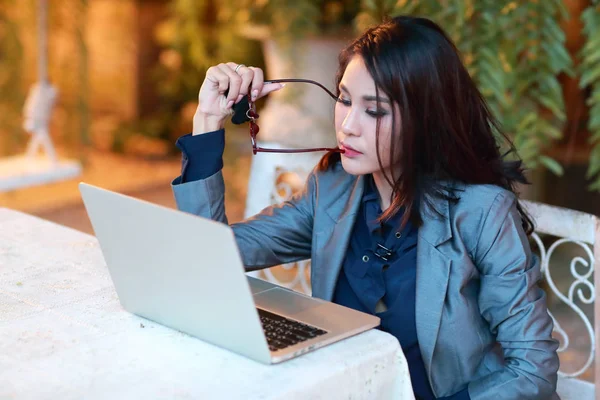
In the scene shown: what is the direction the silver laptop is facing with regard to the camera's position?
facing away from the viewer and to the right of the viewer

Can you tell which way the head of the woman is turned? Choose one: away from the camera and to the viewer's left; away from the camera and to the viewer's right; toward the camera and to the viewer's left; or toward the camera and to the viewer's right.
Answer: toward the camera and to the viewer's left

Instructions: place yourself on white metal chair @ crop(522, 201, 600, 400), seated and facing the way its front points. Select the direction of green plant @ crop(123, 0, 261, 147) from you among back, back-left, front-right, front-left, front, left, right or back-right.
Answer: right

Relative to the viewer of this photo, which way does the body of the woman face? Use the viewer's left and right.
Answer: facing the viewer and to the left of the viewer

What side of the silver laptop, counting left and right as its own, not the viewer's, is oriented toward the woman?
front

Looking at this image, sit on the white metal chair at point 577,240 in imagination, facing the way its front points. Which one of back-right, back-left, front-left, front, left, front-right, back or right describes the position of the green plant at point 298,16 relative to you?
right

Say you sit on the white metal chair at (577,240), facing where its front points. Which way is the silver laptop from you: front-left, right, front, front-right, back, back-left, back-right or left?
front

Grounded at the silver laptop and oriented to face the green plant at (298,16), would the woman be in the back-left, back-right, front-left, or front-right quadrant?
front-right

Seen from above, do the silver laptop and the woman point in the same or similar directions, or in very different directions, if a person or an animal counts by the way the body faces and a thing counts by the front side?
very different directions

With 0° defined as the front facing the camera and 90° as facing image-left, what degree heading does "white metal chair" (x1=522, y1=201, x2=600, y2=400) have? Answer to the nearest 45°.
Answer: approximately 45°
